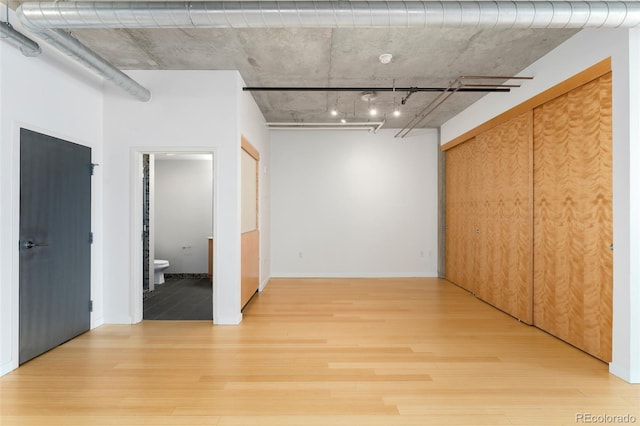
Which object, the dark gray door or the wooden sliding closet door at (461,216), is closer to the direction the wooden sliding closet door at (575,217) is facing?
the dark gray door

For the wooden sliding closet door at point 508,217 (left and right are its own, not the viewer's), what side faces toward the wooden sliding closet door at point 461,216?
right

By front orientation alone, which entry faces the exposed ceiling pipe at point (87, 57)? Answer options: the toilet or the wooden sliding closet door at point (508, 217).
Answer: the wooden sliding closet door

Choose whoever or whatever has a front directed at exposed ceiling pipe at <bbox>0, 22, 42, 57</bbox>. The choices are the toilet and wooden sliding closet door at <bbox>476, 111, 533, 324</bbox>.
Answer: the wooden sliding closet door

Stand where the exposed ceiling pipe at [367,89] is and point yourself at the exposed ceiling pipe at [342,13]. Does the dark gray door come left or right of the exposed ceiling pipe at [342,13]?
right

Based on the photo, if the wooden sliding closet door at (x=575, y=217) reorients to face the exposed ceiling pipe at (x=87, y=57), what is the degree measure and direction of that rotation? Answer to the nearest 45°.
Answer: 0° — it already faces it

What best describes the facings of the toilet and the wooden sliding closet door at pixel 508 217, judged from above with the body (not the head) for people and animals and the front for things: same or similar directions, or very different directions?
very different directions

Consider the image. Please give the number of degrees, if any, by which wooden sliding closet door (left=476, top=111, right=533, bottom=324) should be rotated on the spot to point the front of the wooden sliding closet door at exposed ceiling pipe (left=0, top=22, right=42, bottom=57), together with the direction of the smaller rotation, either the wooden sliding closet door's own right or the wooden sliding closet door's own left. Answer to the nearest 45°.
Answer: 0° — it already faces it

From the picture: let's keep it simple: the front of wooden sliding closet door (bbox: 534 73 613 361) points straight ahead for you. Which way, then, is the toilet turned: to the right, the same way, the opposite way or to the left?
the opposite way

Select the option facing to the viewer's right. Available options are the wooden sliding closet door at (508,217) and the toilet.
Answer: the toilet

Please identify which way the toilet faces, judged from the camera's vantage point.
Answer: facing to the right of the viewer

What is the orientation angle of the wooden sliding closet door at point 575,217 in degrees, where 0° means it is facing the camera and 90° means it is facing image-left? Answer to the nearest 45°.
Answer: approximately 45°

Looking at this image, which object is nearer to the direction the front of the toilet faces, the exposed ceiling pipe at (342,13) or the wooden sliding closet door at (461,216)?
the wooden sliding closet door
